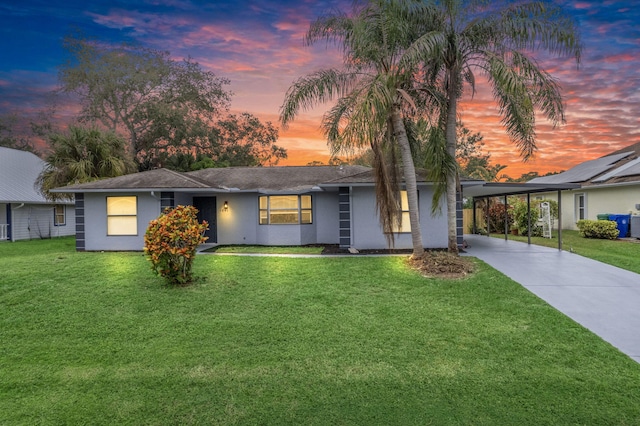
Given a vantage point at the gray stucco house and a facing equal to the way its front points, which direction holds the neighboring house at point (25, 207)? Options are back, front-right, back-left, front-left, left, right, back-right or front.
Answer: back-right

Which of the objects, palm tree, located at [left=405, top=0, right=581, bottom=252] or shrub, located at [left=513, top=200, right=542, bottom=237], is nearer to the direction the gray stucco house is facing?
the palm tree

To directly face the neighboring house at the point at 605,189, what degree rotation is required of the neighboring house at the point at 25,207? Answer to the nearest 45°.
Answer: approximately 45° to its left

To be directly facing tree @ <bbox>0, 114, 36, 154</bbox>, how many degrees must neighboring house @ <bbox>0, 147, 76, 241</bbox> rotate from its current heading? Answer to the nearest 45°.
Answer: approximately 180°

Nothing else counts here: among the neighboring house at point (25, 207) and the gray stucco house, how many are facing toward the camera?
2

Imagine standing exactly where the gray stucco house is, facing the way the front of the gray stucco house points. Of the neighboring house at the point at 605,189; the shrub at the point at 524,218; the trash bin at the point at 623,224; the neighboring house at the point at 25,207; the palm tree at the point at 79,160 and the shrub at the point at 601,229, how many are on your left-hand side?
4

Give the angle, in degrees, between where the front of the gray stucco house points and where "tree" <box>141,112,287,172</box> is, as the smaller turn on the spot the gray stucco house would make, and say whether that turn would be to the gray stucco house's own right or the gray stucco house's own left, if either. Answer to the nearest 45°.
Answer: approximately 180°

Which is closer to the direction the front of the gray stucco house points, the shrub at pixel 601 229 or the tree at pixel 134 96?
the shrub

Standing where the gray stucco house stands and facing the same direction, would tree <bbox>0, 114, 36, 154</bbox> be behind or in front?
behind

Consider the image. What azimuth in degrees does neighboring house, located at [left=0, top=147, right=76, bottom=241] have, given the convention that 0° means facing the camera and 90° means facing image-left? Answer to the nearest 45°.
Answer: approximately 0°
